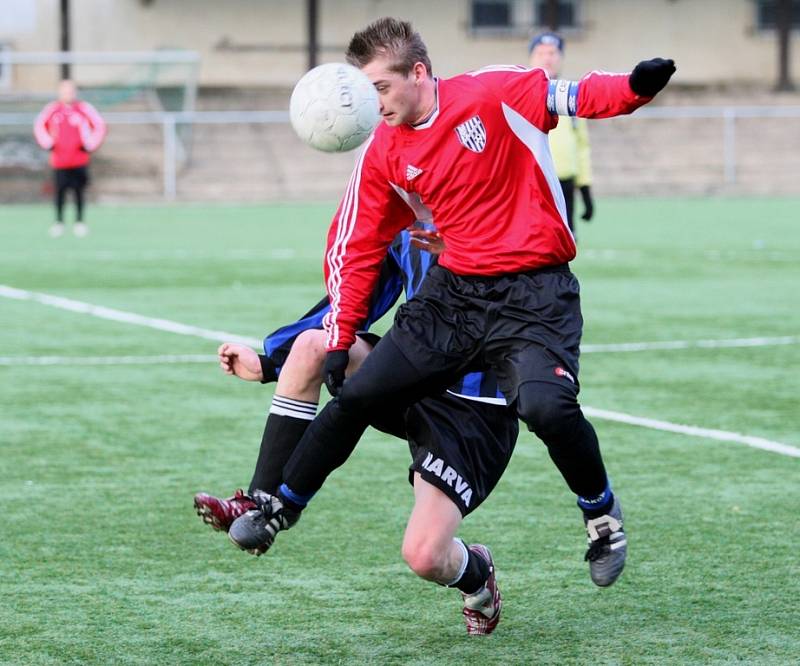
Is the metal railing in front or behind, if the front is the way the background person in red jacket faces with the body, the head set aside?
behind

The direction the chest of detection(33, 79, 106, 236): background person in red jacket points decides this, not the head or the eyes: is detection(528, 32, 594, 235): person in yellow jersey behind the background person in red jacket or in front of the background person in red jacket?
in front

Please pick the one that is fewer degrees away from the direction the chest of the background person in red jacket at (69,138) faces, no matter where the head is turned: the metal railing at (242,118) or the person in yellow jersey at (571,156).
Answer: the person in yellow jersey

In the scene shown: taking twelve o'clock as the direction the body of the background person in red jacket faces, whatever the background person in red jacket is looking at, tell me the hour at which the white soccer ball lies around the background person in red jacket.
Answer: The white soccer ball is roughly at 12 o'clock from the background person in red jacket.

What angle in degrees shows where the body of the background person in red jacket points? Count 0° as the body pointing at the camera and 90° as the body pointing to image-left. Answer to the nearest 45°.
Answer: approximately 0°
